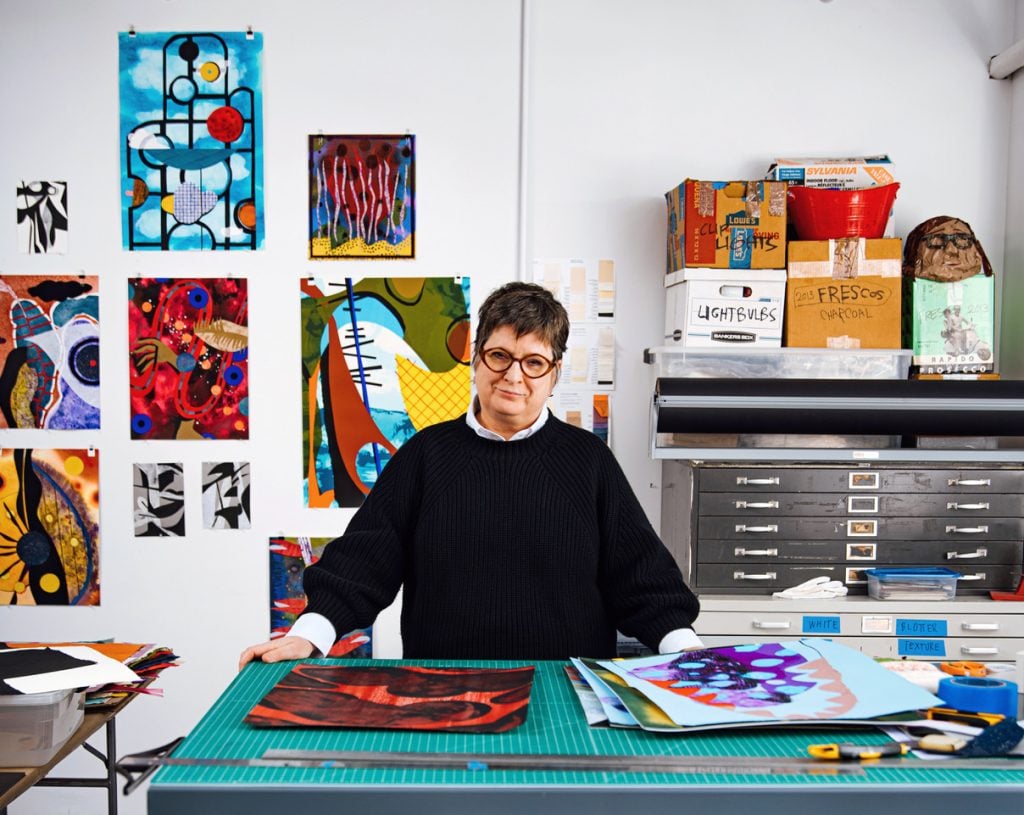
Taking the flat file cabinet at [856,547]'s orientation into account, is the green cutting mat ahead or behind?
ahead

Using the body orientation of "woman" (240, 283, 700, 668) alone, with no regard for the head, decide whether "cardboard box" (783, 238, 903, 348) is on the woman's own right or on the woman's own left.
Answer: on the woman's own left

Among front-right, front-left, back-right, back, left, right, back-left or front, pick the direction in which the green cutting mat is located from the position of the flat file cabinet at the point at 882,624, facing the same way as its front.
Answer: front

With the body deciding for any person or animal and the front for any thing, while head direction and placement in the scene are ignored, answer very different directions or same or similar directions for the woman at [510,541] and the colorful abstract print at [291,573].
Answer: same or similar directions

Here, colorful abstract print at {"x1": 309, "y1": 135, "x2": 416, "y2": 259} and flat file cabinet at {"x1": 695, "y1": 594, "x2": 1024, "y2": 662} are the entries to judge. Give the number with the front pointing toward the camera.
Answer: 2

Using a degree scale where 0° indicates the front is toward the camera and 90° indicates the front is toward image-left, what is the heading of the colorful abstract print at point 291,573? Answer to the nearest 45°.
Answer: approximately 0°

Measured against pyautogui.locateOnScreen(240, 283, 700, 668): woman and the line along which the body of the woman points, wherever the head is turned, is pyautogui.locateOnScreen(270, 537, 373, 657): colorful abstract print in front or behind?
behind

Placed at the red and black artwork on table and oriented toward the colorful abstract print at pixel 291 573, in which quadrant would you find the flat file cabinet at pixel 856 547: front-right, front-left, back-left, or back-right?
front-right

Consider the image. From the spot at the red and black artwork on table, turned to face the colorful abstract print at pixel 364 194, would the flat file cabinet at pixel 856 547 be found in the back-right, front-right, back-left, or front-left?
front-right

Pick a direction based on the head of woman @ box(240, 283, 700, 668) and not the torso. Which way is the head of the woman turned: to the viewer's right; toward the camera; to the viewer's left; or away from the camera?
toward the camera

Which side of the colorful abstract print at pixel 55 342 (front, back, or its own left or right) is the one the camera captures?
front

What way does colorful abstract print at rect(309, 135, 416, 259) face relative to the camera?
toward the camera

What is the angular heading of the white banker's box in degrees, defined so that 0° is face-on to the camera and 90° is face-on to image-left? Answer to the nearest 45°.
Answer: approximately 0°

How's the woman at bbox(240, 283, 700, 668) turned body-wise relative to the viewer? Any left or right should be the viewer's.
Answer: facing the viewer

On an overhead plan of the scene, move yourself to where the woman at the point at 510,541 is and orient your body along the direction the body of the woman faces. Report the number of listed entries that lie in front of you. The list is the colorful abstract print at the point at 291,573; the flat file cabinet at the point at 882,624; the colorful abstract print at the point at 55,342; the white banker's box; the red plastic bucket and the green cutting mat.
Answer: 1
